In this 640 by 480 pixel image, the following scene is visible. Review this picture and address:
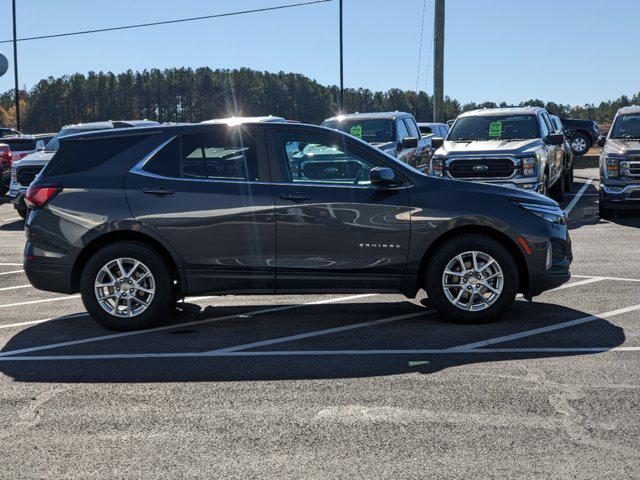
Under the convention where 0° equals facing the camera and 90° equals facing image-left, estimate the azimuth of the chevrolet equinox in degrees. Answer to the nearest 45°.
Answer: approximately 270°

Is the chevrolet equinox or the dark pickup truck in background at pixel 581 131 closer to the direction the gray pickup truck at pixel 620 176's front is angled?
the chevrolet equinox

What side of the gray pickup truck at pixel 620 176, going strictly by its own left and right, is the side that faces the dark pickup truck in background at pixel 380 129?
right

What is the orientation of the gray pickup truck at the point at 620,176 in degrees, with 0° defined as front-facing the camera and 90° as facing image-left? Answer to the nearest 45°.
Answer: approximately 0°

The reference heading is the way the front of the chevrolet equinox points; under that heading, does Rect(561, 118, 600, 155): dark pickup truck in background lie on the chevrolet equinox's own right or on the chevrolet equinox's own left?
on the chevrolet equinox's own left

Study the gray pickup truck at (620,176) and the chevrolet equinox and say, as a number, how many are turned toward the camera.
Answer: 1

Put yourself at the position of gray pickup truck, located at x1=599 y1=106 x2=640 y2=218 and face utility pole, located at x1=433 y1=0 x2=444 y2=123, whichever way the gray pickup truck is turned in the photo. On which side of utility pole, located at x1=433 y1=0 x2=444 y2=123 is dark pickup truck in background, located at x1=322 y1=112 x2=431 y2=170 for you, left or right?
left

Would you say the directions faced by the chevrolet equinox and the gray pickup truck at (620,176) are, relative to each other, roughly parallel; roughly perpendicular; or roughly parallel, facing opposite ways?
roughly perpendicular

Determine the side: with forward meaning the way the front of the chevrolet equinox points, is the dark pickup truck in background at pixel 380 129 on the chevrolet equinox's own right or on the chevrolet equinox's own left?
on the chevrolet equinox's own left

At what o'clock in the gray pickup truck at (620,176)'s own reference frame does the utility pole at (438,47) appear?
The utility pole is roughly at 5 o'clock from the gray pickup truck.

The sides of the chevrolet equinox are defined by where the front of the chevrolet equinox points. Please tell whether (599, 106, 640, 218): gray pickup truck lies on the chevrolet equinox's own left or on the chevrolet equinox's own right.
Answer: on the chevrolet equinox's own left
